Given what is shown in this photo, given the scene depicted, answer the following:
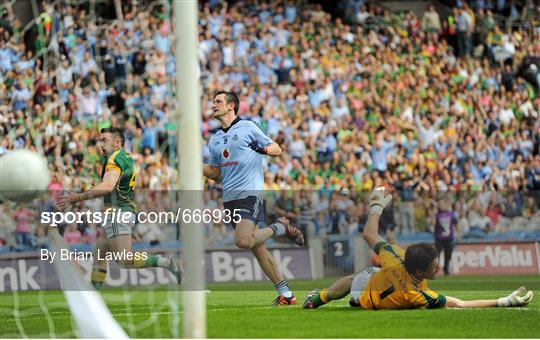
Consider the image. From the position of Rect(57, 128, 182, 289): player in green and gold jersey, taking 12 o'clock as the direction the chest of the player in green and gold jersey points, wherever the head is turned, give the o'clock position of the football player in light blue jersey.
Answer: The football player in light blue jersey is roughly at 6 o'clock from the player in green and gold jersey.

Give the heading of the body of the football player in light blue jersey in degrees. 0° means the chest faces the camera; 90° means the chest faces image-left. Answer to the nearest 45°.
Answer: approximately 45°

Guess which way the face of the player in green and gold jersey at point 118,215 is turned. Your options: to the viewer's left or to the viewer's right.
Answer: to the viewer's left

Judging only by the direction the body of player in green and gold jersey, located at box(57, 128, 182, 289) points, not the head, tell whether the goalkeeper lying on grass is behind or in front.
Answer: behind

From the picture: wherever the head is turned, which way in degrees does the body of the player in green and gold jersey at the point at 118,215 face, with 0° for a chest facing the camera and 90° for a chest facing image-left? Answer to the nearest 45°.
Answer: approximately 90°

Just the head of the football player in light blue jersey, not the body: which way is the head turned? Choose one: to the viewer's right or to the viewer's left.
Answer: to the viewer's left

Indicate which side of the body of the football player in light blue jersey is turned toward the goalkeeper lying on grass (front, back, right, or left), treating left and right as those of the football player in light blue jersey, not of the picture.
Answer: left

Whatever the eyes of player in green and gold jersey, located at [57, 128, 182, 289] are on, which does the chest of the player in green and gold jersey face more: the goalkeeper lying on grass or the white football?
the white football
